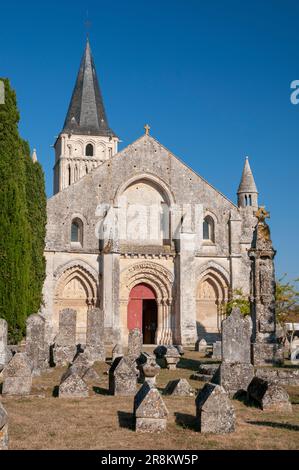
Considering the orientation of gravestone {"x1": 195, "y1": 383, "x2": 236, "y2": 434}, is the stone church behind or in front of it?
behind

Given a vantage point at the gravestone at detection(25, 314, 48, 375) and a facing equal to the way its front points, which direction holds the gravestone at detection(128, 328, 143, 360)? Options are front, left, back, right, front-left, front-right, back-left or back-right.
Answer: back-left

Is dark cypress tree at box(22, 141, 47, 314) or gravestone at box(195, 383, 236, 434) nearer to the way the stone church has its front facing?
the gravestone

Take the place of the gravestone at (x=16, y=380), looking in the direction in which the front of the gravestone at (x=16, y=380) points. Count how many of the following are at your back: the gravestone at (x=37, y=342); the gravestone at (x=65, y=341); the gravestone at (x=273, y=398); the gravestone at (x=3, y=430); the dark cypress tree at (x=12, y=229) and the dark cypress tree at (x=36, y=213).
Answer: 4

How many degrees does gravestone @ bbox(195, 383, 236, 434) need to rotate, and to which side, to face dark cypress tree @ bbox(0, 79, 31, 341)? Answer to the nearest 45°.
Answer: approximately 135° to its right

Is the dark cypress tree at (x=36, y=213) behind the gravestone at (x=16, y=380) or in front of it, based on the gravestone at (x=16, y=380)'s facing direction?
behind

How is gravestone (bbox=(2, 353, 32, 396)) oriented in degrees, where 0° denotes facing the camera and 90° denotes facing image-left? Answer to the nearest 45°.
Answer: approximately 0°

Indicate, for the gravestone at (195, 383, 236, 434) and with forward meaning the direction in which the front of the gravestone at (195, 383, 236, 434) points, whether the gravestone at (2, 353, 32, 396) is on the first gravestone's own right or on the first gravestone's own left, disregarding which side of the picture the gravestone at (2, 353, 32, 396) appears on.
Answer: on the first gravestone's own right

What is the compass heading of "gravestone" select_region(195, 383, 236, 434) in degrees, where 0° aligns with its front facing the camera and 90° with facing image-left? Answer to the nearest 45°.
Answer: approximately 0°

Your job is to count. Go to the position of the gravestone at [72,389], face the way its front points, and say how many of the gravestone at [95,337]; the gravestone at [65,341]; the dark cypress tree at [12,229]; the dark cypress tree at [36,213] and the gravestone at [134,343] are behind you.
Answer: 5

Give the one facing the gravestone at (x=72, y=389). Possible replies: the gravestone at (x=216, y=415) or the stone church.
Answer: the stone church
